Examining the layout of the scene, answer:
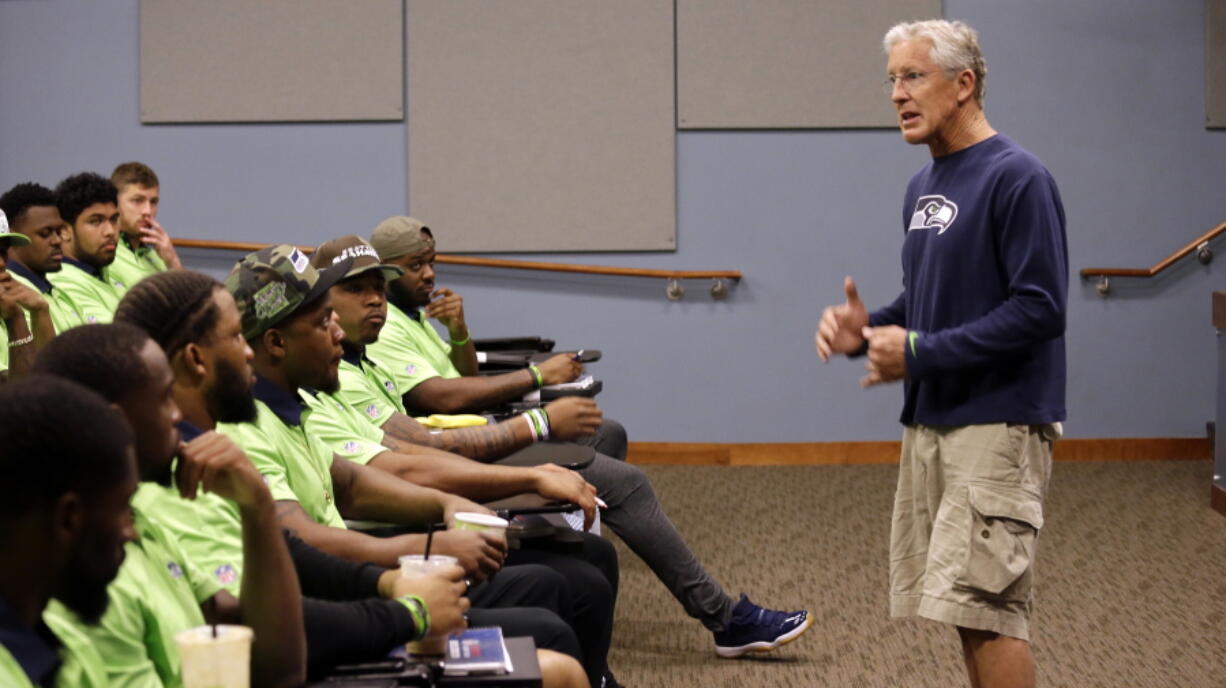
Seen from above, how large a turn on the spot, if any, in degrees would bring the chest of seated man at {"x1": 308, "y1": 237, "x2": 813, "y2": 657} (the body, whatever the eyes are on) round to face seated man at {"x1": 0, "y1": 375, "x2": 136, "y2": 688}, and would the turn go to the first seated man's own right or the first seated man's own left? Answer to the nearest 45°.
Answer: approximately 90° to the first seated man's own right

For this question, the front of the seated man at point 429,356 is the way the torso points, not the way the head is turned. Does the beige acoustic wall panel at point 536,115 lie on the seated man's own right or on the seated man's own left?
on the seated man's own left

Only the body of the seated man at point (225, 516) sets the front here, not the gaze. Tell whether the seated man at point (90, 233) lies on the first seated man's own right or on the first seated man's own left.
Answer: on the first seated man's own left

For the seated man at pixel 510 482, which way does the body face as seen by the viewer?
to the viewer's right

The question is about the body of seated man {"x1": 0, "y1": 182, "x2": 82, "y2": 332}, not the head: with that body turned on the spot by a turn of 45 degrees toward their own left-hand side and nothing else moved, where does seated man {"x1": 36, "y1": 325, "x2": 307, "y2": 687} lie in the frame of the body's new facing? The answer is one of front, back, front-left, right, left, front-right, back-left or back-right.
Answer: right

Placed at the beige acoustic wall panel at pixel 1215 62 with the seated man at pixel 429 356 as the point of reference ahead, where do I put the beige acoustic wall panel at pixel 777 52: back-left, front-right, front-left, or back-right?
front-right

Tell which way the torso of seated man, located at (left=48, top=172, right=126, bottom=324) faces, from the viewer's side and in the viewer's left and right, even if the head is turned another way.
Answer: facing the viewer and to the right of the viewer

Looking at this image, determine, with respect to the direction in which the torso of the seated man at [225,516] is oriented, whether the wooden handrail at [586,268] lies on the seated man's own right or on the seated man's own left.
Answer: on the seated man's own left

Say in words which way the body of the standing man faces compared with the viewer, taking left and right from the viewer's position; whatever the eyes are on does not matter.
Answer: facing the viewer and to the left of the viewer

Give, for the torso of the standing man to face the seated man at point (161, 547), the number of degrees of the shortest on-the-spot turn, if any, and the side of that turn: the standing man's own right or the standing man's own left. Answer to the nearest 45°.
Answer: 0° — they already face them

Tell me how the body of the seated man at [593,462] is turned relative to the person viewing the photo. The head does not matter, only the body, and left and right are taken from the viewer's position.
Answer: facing to the right of the viewer

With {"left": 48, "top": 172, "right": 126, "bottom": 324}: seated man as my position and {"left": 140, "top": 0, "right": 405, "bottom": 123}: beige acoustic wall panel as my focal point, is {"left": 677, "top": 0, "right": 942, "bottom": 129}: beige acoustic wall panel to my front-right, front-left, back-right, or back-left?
front-right

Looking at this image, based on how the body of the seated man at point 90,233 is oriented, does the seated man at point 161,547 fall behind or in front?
in front

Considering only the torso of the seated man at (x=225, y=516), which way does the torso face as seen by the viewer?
to the viewer's right
